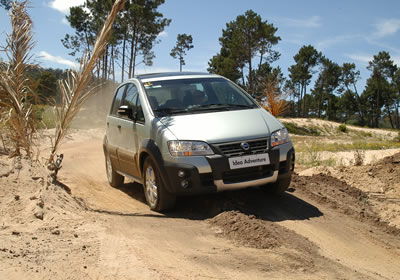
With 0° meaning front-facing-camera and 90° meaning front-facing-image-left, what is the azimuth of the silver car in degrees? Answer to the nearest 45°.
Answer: approximately 315°

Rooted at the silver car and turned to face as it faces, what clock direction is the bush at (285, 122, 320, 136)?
The bush is roughly at 8 o'clock from the silver car.

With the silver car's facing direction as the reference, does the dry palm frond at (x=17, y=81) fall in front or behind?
behind

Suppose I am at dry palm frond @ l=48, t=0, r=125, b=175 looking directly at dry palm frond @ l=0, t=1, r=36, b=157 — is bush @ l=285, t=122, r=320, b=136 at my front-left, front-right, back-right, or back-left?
front-right

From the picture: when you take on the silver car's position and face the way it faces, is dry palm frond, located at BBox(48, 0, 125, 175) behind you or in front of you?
behind
